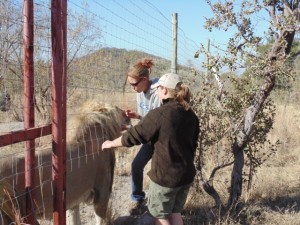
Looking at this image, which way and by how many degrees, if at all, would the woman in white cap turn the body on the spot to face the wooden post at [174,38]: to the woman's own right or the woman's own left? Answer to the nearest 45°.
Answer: approximately 45° to the woman's own right

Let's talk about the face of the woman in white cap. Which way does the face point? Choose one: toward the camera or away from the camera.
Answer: away from the camera

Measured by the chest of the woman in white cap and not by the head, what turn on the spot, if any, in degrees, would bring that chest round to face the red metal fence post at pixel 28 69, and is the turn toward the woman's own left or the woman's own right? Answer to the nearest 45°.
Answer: approximately 45° to the woman's own left

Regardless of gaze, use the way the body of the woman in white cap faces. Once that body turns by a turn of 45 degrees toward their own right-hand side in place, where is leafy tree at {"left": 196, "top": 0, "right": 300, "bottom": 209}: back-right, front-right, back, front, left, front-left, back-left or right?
front-right

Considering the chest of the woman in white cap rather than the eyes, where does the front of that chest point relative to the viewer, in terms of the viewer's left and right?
facing away from the viewer and to the left of the viewer
